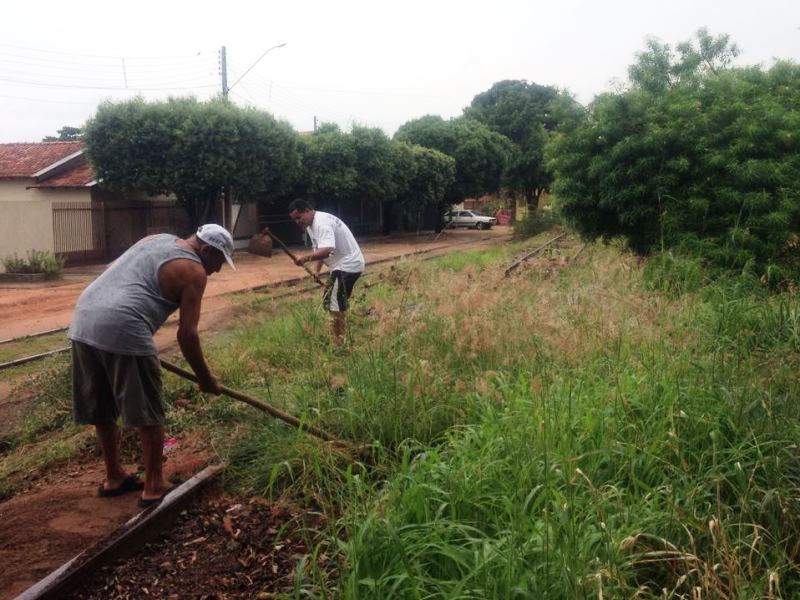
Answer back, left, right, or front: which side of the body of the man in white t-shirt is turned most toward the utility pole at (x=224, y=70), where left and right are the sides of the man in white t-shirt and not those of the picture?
right

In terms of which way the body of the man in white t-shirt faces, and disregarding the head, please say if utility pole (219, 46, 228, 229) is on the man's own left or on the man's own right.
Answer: on the man's own right

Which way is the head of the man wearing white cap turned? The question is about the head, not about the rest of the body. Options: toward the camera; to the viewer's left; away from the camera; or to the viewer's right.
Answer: to the viewer's right

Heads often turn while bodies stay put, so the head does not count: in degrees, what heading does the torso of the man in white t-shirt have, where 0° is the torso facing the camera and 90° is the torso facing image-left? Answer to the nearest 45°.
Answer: approximately 90°

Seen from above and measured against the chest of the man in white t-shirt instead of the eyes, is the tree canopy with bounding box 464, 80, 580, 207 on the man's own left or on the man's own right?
on the man's own right

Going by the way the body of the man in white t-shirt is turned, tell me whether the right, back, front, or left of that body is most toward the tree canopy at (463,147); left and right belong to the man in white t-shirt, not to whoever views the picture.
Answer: right

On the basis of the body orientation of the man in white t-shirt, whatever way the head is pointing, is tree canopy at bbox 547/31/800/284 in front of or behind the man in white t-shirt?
behind

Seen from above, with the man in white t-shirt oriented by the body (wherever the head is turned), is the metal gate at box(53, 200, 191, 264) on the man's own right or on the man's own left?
on the man's own right
